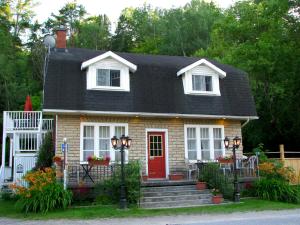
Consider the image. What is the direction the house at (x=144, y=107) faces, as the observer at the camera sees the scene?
facing the viewer

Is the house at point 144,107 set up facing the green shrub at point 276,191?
no

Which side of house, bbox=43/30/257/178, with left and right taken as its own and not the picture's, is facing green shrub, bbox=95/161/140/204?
front

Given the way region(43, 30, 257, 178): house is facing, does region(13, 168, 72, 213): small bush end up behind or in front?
in front

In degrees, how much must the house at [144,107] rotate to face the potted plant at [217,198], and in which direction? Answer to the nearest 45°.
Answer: approximately 45° to its left

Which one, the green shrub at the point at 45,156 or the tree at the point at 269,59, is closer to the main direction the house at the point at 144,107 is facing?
the green shrub

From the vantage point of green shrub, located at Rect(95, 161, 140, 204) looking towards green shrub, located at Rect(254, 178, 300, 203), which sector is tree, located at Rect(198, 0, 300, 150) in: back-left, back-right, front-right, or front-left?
front-left

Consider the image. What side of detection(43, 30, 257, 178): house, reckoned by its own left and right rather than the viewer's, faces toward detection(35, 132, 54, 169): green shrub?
right

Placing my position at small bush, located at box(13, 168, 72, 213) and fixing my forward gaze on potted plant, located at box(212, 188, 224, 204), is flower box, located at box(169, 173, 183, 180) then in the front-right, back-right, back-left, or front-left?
front-left
